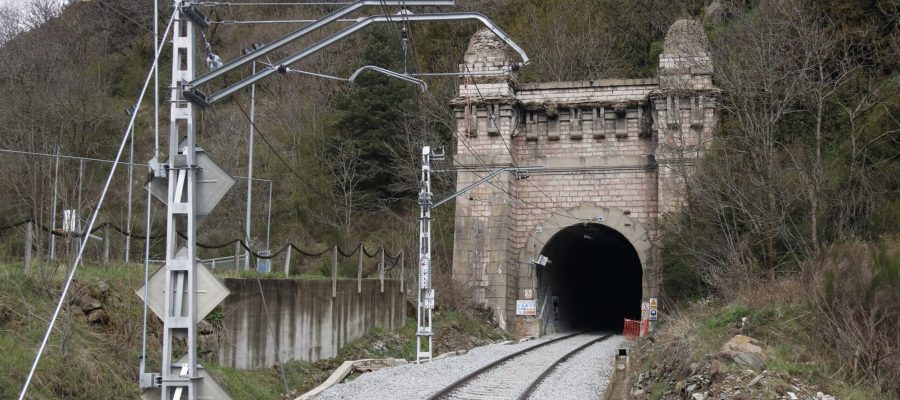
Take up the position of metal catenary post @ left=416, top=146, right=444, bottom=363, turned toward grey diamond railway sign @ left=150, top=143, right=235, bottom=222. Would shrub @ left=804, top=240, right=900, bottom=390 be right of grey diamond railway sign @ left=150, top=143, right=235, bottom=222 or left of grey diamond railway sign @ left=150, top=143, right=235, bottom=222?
left

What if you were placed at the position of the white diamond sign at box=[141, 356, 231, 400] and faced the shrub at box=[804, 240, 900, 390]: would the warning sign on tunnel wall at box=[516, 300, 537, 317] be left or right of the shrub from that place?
left

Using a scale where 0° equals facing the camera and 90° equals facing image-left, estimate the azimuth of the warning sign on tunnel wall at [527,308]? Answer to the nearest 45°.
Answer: approximately 0°

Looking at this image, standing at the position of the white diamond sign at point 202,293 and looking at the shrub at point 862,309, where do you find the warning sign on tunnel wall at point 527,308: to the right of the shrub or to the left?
left
